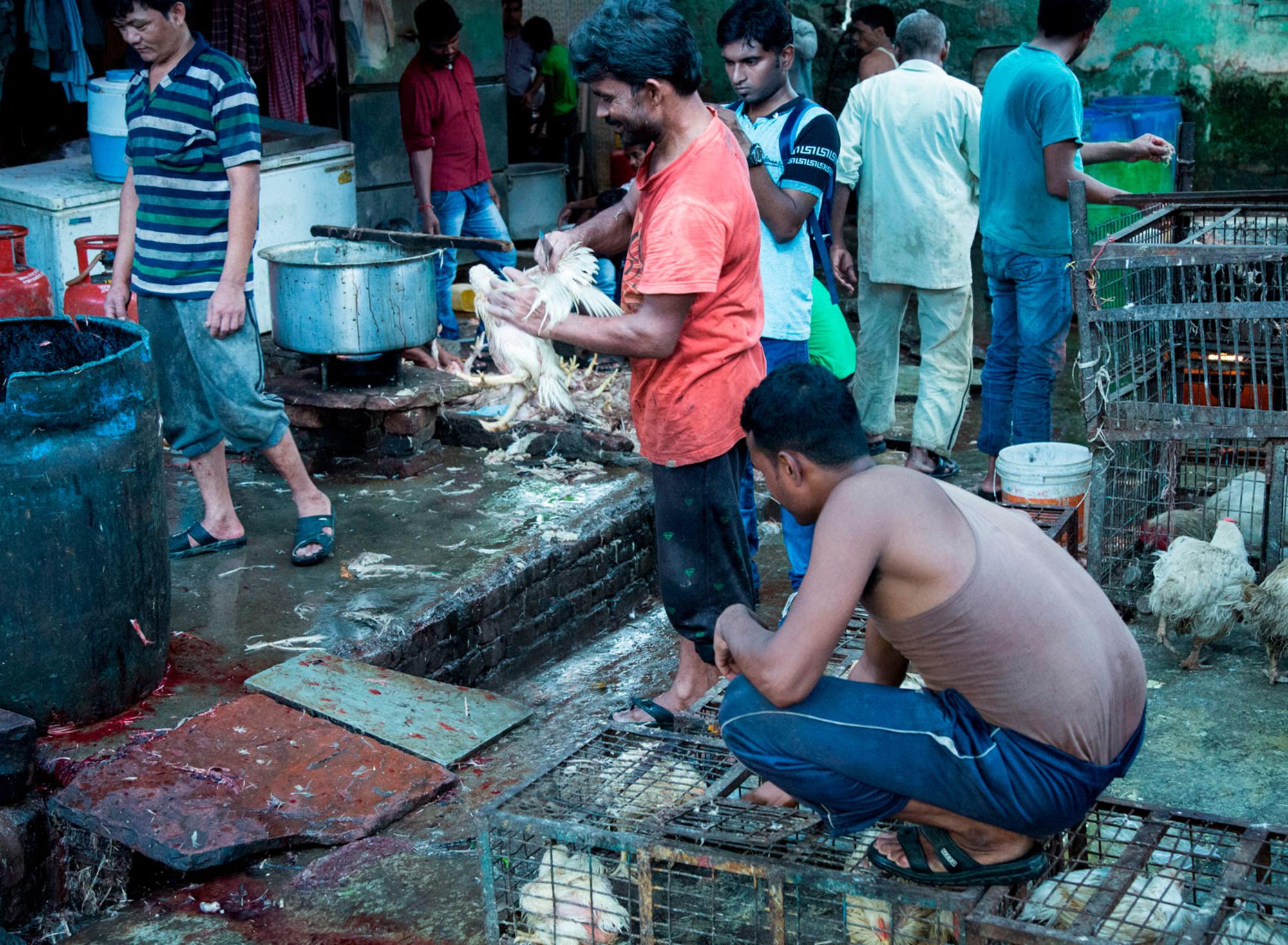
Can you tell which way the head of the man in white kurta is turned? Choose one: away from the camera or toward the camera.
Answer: away from the camera

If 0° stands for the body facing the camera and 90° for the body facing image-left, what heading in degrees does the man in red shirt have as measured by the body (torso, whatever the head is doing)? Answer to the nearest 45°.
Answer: approximately 315°

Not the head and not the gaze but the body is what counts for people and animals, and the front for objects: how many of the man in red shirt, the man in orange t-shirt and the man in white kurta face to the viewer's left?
1

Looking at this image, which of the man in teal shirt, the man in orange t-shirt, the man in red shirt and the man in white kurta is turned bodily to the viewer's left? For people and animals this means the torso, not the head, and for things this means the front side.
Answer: the man in orange t-shirt

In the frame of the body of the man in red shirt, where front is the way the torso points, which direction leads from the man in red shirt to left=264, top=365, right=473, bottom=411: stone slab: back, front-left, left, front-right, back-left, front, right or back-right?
front-right

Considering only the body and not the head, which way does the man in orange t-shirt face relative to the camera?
to the viewer's left

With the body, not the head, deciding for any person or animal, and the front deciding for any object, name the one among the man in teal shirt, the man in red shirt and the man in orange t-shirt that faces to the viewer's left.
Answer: the man in orange t-shirt

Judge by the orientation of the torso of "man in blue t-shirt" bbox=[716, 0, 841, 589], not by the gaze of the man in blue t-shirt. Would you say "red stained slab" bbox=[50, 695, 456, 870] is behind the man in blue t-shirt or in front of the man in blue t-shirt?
in front

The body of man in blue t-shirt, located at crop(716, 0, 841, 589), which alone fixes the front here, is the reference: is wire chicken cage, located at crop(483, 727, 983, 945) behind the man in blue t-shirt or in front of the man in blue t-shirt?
in front

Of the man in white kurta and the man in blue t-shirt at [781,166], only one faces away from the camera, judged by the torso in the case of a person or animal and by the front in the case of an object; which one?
the man in white kurta

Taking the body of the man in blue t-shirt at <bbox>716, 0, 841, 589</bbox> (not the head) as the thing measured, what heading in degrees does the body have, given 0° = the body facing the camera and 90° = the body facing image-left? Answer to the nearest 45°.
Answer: approximately 45°

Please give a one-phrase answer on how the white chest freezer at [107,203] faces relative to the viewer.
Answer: facing the viewer and to the right of the viewer
